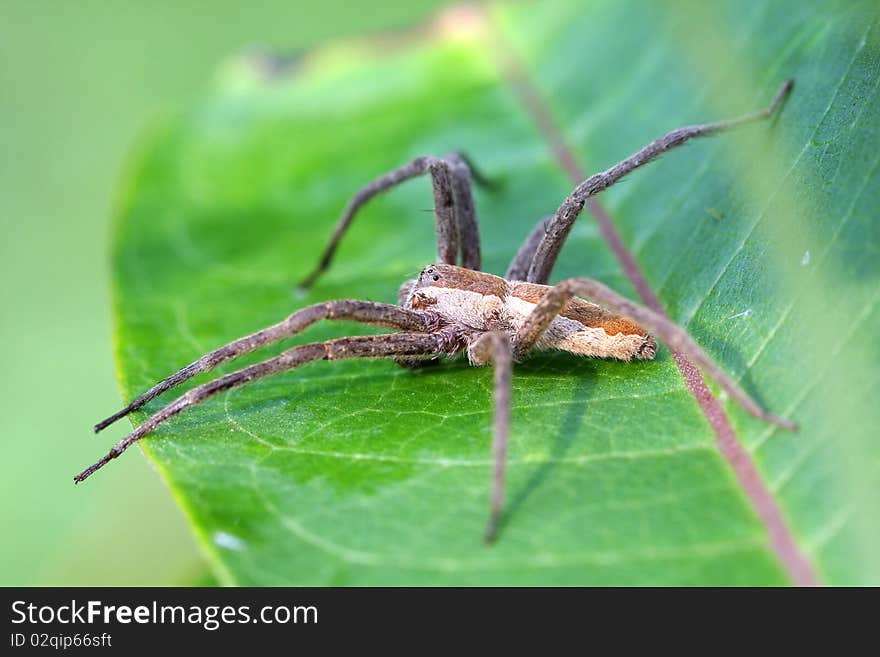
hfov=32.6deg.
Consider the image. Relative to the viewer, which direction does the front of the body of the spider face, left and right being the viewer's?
facing to the left of the viewer
